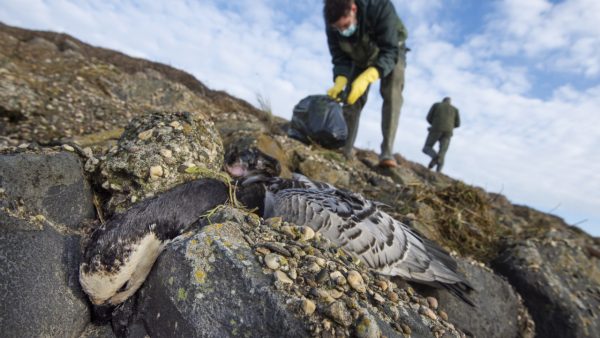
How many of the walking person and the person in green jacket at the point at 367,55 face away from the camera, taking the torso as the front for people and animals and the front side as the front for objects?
1

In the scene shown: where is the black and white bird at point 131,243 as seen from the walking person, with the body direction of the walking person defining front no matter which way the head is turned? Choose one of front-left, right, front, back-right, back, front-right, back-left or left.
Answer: back

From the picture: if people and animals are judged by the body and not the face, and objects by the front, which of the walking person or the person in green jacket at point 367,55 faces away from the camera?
the walking person

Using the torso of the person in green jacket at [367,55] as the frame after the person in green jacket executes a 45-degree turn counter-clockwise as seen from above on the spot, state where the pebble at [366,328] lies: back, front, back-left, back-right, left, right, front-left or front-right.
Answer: front

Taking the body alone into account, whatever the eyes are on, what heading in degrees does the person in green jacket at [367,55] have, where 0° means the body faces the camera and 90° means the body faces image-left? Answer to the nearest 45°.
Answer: approximately 45°

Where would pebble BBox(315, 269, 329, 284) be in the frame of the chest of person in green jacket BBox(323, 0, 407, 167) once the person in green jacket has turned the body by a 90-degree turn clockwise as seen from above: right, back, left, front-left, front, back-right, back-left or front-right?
back-left

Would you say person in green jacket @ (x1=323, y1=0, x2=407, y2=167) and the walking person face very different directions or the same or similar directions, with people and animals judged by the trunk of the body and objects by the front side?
very different directions

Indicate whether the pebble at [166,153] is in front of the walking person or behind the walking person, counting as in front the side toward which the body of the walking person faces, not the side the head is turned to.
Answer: behind

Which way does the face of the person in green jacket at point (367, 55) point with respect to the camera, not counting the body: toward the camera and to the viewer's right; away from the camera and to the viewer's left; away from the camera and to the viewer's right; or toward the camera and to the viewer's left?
toward the camera and to the viewer's left

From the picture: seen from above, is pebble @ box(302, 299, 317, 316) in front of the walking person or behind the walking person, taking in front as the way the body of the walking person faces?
behind

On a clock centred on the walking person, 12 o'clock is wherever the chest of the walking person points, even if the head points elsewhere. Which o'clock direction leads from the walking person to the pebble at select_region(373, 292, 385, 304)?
The pebble is roughly at 6 o'clock from the walking person.

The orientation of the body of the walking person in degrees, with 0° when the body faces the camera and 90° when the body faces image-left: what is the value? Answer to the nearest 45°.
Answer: approximately 180°

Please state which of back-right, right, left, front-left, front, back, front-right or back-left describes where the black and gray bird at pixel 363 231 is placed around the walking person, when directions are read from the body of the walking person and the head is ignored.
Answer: back

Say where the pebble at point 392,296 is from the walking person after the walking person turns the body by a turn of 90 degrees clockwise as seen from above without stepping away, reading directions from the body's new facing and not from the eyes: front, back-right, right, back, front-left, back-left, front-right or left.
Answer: right
